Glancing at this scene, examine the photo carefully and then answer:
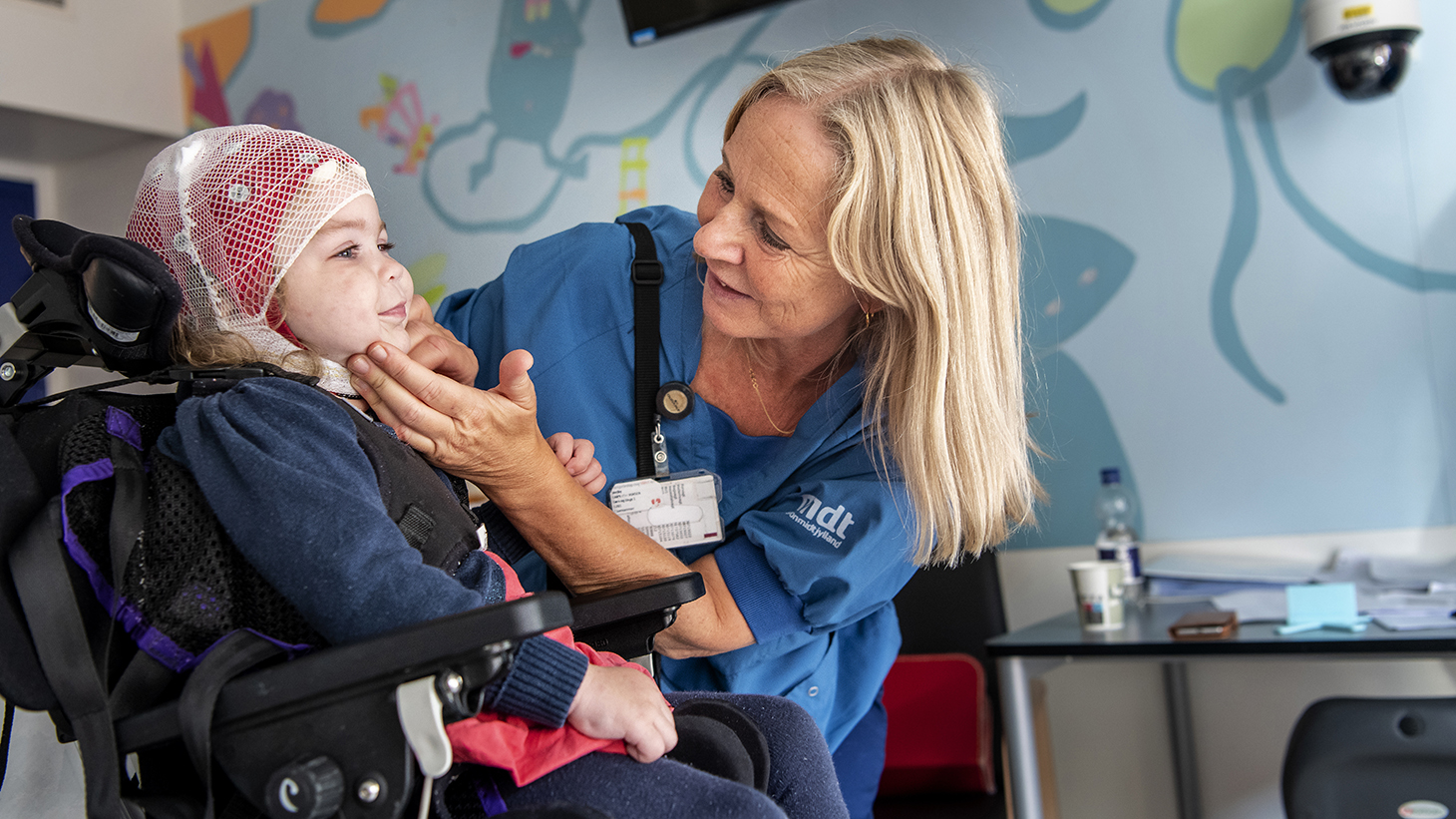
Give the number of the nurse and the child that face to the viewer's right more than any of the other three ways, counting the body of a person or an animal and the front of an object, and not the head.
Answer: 1

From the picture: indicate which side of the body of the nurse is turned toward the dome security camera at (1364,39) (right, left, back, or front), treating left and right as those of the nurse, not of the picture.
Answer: back

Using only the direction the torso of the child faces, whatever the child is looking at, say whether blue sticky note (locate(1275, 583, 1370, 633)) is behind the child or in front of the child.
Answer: in front

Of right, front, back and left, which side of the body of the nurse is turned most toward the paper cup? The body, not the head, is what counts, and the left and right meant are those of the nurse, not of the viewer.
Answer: back

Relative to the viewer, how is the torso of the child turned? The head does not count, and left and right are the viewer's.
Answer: facing to the right of the viewer
